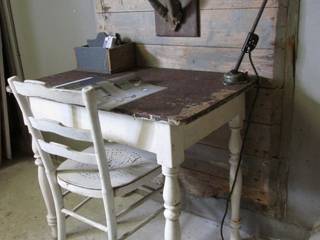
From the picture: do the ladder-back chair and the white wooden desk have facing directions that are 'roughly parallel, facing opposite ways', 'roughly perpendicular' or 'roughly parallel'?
roughly parallel, facing opposite ways

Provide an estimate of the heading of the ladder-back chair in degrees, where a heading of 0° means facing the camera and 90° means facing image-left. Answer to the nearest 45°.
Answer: approximately 225°

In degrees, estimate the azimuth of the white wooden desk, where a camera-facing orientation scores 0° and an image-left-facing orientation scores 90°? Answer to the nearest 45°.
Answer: approximately 45°

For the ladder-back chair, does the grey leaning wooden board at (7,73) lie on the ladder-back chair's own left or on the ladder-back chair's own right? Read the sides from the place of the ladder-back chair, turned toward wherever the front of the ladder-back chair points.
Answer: on the ladder-back chair's own left

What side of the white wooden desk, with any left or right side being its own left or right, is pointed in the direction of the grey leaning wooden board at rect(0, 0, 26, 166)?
right
